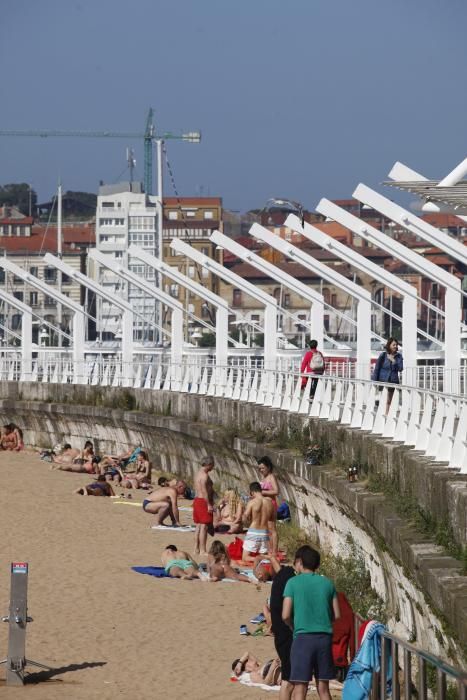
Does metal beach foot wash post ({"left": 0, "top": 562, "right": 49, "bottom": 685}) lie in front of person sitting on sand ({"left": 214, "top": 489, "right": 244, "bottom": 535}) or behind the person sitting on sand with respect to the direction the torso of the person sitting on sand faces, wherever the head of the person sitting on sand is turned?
in front

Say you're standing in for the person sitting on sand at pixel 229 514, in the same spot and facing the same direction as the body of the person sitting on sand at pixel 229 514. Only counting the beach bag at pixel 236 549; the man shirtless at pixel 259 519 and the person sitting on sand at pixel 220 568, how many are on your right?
0

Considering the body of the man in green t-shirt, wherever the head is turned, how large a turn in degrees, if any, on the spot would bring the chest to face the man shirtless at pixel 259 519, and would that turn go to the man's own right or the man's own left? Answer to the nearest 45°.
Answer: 0° — they already face them

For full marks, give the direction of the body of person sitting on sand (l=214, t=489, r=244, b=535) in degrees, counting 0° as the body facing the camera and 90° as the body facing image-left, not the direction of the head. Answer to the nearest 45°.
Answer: approximately 45°

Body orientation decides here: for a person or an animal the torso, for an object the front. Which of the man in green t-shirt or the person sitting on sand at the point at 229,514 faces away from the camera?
the man in green t-shirt

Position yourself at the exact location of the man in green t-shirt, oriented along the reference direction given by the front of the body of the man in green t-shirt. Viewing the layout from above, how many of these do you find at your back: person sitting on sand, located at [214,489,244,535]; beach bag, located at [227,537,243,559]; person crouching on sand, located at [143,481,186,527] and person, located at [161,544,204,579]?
0

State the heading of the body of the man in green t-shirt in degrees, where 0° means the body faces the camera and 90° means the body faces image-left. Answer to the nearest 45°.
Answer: approximately 180°

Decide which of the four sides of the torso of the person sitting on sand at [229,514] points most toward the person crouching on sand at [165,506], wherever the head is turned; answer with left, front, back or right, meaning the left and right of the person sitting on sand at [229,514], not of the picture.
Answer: right
